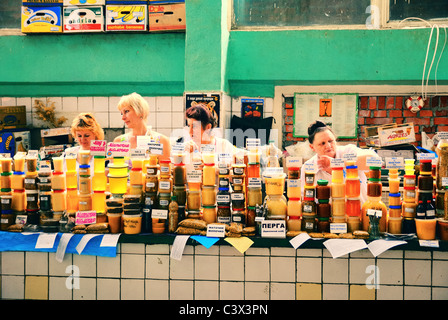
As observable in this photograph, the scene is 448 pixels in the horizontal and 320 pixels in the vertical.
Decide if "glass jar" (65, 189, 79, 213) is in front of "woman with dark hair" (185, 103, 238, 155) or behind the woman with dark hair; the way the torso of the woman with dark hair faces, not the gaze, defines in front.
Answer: in front

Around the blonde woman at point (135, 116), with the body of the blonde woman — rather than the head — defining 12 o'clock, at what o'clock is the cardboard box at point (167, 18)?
The cardboard box is roughly at 5 o'clock from the blonde woman.

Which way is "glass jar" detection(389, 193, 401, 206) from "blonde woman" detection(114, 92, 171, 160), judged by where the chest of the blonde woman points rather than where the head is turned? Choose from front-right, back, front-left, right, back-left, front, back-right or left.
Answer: left

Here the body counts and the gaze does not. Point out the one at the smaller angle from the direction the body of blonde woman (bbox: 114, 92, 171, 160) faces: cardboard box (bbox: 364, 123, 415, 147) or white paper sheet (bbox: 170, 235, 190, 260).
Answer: the white paper sheet

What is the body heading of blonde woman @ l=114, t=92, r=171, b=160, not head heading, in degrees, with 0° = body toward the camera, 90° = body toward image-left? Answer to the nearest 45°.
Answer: approximately 45°

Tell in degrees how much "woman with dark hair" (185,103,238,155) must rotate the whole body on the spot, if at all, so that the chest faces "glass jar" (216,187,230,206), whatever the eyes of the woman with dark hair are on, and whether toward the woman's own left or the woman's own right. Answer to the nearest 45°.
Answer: approximately 45° to the woman's own left

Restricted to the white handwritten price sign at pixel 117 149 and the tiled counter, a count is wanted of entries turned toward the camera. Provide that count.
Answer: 2

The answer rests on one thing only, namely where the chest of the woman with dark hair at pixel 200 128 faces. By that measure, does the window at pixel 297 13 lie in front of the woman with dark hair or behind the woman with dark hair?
behind

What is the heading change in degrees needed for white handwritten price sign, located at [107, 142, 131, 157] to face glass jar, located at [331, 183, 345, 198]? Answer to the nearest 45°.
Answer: approximately 90° to its left
